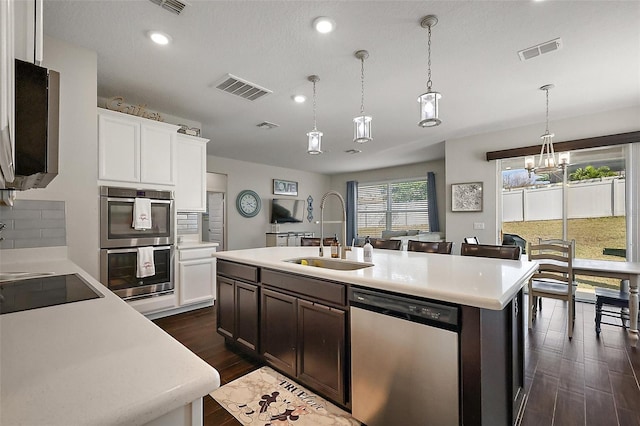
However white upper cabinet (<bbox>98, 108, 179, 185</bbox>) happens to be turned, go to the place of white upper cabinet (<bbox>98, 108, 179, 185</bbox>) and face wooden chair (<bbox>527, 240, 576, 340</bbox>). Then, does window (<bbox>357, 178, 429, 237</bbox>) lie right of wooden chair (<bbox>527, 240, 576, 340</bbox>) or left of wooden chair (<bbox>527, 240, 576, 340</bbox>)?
left

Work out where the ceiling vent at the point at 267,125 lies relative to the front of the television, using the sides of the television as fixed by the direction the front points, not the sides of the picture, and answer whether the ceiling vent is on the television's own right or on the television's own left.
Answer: on the television's own right

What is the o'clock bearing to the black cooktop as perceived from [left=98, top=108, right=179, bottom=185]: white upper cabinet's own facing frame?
The black cooktop is roughly at 2 o'clock from the white upper cabinet.

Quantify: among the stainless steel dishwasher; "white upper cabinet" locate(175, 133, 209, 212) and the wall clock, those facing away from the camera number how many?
0

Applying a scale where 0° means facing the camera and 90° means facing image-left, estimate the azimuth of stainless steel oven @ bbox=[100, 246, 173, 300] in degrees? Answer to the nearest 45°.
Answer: approximately 315°

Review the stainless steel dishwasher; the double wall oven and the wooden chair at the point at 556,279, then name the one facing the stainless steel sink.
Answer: the double wall oven

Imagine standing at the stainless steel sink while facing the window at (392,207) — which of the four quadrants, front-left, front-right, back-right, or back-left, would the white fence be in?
front-right

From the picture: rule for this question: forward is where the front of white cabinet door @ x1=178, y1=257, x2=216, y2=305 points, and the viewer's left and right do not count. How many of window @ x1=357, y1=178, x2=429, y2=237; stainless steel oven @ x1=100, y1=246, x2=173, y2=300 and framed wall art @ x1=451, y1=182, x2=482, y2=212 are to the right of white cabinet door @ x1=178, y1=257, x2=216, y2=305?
1

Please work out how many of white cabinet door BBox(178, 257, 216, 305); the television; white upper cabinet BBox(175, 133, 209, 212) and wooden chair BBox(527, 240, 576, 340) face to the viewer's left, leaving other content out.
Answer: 0

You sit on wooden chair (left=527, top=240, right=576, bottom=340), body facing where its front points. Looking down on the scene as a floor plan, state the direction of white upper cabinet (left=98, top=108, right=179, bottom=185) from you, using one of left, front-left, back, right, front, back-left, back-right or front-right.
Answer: back

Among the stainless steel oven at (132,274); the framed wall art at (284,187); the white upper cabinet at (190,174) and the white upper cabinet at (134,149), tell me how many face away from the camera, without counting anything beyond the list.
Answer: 0
